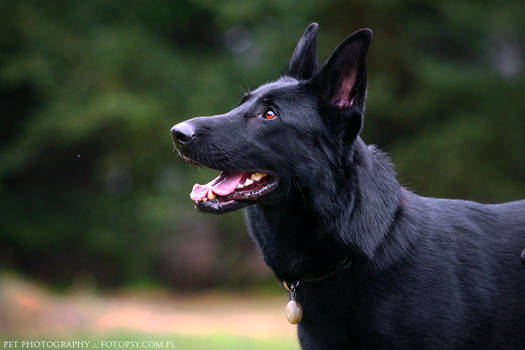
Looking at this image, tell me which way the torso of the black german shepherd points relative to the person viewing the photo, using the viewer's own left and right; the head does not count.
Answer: facing to the left of the viewer
